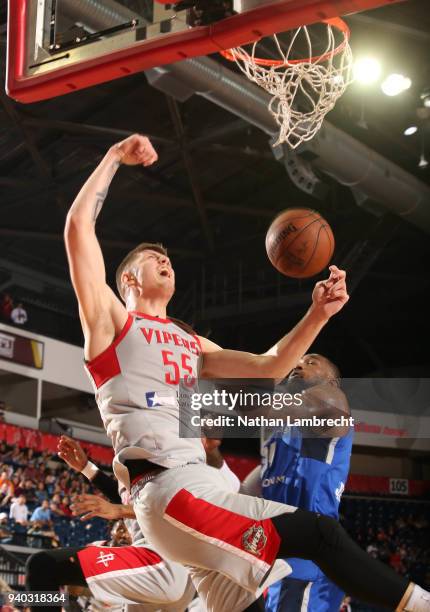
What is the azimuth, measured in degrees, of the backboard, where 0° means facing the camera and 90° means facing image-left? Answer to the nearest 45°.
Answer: approximately 225°

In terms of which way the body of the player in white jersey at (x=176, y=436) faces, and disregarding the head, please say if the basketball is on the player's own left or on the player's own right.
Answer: on the player's own left
